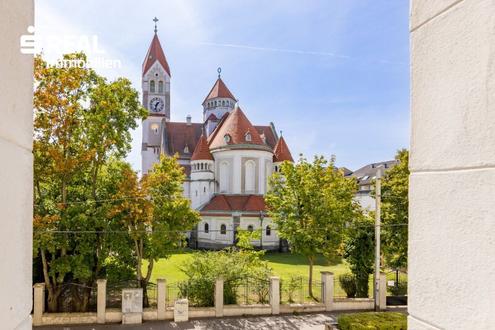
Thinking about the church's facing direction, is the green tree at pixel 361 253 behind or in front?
behind

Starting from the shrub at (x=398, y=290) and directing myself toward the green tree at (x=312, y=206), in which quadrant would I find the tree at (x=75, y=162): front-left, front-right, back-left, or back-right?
front-left

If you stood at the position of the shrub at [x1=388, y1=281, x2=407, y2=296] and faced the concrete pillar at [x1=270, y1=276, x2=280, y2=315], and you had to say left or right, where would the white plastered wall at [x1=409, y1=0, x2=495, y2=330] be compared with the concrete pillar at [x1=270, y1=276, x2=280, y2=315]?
left

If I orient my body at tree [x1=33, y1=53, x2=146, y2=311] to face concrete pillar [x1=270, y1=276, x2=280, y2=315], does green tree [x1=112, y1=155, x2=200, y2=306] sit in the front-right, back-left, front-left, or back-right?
front-left

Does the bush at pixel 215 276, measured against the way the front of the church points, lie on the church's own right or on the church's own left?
on the church's own left

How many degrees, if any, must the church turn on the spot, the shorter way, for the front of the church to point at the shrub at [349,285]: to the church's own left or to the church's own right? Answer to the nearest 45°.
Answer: approximately 135° to the church's own left

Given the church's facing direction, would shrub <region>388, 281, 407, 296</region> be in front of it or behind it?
behind

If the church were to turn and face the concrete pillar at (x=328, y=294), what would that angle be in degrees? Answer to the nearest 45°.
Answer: approximately 135° to its left

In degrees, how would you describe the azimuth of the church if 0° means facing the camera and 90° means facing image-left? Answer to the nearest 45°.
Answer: approximately 135°
